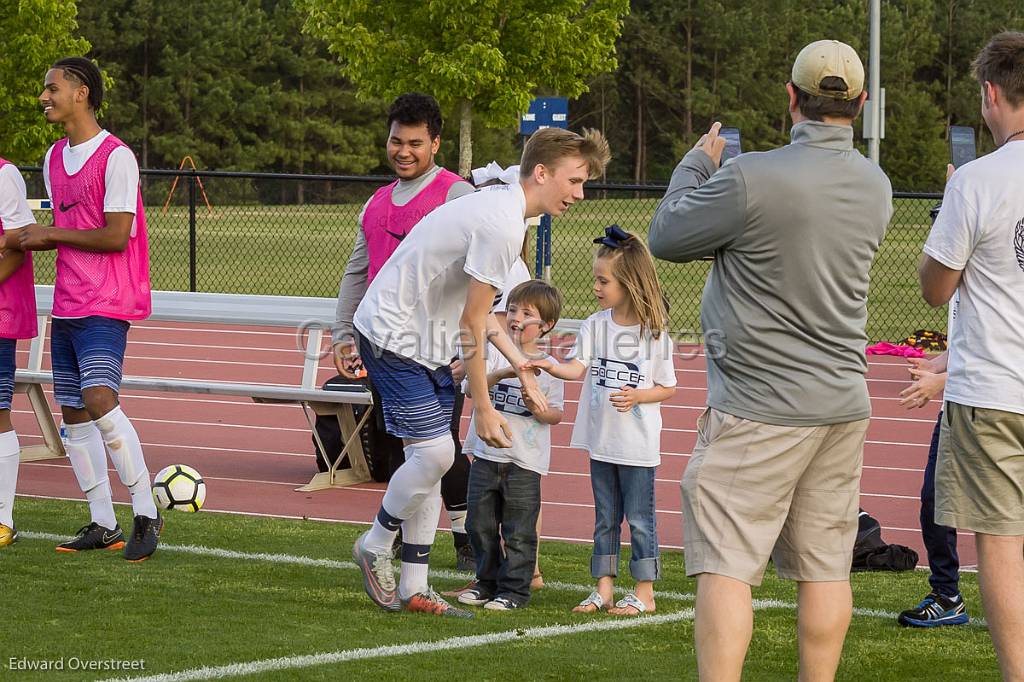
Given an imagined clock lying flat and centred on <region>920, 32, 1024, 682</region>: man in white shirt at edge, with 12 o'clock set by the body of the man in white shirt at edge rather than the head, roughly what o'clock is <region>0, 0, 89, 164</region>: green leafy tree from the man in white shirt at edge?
The green leafy tree is roughly at 12 o'clock from the man in white shirt at edge.

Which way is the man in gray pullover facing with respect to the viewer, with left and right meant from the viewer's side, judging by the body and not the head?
facing away from the viewer and to the left of the viewer

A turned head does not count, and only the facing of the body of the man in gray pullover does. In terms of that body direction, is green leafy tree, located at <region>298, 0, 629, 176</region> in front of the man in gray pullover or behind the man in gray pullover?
in front

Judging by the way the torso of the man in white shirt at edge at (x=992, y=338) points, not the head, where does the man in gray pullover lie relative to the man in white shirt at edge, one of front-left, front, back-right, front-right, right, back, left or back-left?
left

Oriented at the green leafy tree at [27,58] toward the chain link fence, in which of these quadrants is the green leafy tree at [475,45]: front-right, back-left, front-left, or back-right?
front-left

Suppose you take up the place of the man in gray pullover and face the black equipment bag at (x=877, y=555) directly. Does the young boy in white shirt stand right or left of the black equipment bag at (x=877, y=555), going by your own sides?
left

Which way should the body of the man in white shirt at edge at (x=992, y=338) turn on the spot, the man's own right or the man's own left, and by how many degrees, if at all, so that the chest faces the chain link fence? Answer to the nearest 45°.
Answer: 0° — they already face it

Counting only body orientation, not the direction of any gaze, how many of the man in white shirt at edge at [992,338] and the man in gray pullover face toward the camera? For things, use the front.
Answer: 0

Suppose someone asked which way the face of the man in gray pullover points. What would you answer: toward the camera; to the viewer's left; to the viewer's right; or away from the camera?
away from the camera

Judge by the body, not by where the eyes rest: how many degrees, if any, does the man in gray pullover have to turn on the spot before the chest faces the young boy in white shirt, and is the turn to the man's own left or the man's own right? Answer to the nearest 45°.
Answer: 0° — they already face them

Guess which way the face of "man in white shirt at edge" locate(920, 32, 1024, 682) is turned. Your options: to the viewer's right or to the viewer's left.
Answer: to the viewer's left

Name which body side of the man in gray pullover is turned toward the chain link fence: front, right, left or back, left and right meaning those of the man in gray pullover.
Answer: front

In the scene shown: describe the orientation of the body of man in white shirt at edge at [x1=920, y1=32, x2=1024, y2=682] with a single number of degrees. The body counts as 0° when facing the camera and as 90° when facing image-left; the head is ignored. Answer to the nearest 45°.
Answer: approximately 135°

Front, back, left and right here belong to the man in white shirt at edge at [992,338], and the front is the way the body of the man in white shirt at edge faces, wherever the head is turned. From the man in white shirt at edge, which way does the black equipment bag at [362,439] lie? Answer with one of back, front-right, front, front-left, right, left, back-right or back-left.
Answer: front

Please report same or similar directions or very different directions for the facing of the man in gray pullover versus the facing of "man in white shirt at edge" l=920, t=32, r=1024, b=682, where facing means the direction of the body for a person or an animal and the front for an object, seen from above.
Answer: same or similar directions

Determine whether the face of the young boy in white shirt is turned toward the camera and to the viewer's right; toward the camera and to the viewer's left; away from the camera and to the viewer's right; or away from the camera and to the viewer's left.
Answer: toward the camera and to the viewer's left

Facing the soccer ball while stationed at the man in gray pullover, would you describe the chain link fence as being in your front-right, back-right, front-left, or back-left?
front-right

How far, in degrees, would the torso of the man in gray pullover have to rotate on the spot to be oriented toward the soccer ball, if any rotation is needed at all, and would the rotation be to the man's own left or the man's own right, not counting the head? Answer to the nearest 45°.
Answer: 0° — they already face it
